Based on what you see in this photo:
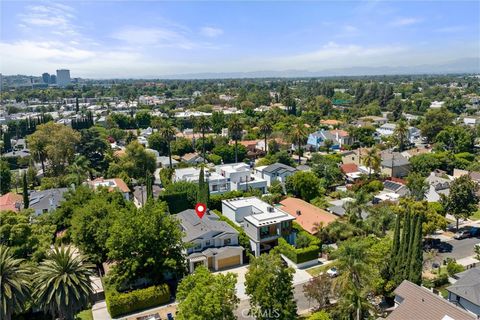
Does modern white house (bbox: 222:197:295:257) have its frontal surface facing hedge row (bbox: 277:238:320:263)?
yes

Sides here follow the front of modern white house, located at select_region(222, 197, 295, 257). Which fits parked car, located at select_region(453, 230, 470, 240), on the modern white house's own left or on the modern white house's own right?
on the modern white house's own left

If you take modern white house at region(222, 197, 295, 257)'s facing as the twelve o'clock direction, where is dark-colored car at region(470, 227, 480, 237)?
The dark-colored car is roughly at 10 o'clock from the modern white house.

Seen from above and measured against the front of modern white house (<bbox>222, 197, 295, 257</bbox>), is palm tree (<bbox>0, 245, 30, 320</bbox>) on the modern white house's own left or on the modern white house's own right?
on the modern white house's own right

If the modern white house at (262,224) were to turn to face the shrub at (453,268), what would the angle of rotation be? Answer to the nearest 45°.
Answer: approximately 45° to its left

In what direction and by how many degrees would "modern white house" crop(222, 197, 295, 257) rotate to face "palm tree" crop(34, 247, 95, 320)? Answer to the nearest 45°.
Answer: approximately 90° to its right

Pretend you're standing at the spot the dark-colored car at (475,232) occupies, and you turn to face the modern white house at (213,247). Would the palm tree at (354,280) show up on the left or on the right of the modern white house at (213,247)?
left

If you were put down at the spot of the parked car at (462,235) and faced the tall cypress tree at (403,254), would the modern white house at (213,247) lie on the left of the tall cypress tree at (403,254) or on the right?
right

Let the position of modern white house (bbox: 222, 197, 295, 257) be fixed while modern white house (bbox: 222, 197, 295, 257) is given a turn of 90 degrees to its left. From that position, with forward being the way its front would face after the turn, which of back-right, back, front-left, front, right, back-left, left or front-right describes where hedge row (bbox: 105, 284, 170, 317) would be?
back

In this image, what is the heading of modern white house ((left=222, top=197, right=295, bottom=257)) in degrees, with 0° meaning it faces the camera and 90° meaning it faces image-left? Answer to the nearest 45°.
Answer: approximately 315°

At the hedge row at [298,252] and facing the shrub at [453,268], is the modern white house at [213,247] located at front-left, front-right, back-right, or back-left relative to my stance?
back-right
